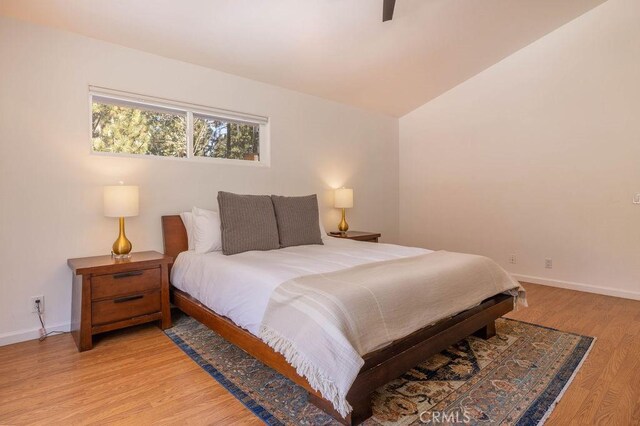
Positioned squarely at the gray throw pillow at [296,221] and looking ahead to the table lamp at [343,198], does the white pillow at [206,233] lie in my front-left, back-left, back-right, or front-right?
back-left

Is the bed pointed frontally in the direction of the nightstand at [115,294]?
no

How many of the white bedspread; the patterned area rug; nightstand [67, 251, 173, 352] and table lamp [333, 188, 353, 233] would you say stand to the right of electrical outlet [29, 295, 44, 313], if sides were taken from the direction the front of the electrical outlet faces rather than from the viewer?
0

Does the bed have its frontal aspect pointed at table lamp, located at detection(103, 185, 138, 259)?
no

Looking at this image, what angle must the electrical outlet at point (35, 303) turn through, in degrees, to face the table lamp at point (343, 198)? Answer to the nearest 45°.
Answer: approximately 90° to its left

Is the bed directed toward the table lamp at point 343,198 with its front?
no

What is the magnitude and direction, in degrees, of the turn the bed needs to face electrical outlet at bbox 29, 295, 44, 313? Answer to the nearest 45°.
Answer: approximately 135° to its right

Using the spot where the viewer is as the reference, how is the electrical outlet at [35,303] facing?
facing the viewer

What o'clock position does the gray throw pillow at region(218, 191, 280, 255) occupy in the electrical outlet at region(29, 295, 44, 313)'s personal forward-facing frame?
The gray throw pillow is roughly at 10 o'clock from the electrical outlet.

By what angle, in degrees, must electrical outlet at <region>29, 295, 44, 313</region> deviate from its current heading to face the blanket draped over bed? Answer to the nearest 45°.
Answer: approximately 45° to its left

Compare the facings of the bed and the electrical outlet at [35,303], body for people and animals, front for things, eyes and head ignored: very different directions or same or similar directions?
same or similar directions

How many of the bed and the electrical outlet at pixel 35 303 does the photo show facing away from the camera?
0

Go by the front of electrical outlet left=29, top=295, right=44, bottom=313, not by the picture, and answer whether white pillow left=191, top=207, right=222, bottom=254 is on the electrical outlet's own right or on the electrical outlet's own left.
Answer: on the electrical outlet's own left

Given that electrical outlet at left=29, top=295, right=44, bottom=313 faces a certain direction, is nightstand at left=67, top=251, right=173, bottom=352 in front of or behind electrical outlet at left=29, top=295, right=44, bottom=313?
in front
